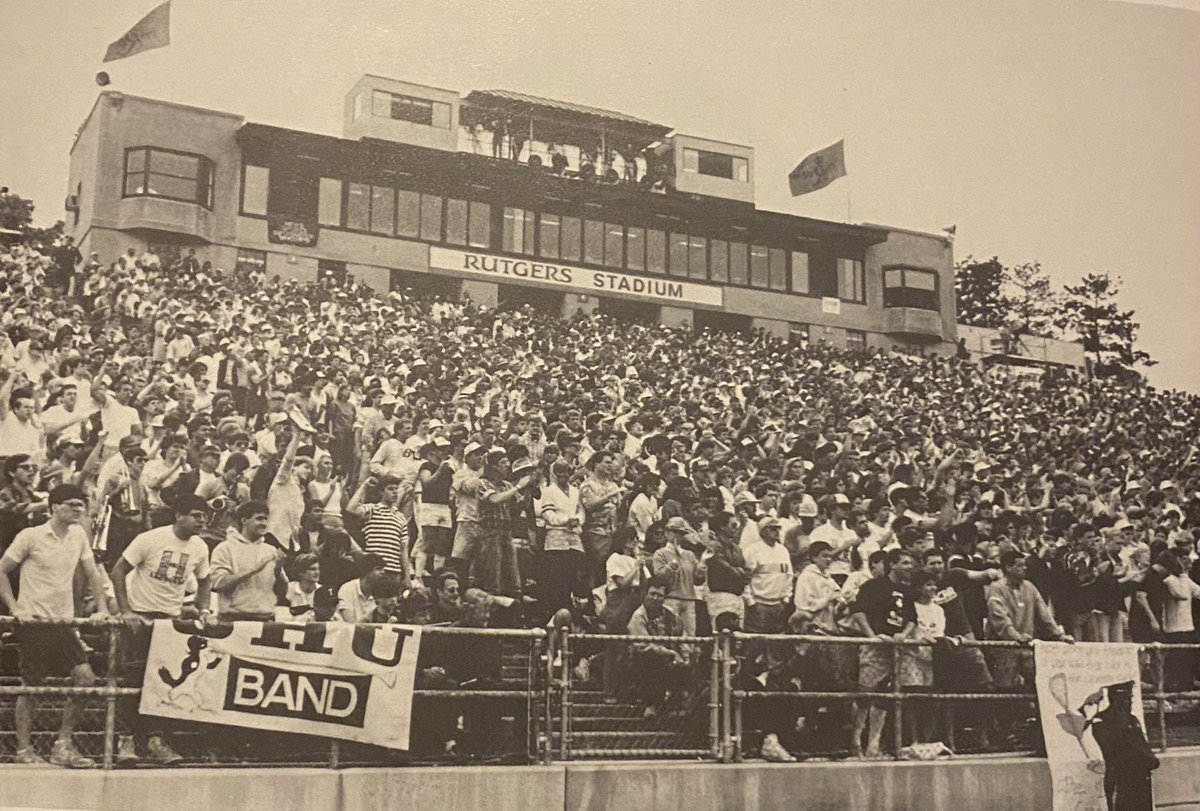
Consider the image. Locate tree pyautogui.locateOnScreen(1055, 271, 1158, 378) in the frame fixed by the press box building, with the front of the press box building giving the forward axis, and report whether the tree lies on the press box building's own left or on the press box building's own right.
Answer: on the press box building's own left

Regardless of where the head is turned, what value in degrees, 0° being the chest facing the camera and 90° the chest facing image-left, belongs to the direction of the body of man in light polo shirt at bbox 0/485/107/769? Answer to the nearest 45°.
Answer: approximately 315°

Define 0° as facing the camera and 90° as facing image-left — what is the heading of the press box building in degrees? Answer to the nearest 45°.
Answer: approximately 0°

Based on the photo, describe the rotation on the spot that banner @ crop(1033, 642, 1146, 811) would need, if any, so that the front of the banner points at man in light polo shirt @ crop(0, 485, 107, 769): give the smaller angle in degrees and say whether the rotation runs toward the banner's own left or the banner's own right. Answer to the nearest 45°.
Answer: approximately 45° to the banner's own right

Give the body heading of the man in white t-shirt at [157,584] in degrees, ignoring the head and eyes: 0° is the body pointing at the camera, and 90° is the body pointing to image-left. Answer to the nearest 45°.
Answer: approximately 315°
